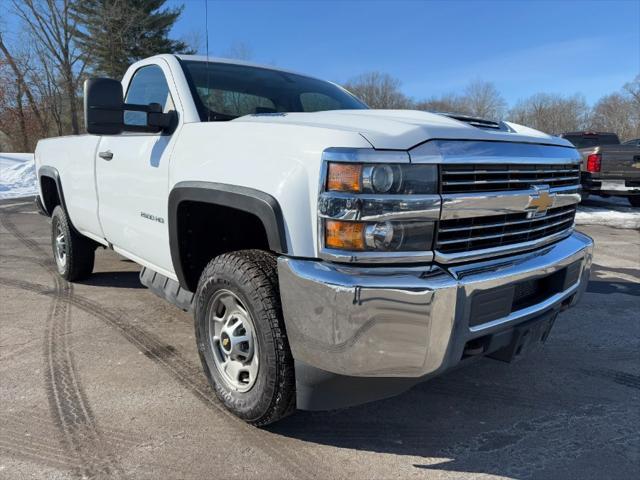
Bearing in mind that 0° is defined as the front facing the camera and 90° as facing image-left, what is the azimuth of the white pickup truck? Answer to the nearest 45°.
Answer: approximately 315°

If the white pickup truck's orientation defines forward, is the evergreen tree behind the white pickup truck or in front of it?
behind

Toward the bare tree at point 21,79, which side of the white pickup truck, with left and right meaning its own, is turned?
back
